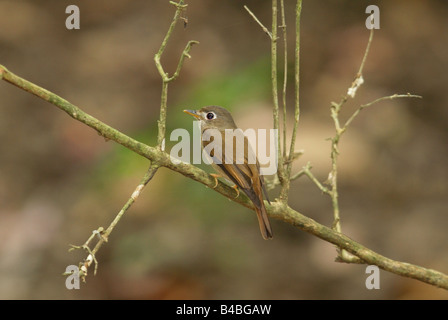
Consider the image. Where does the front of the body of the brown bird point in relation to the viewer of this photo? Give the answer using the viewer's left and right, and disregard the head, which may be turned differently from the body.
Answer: facing to the left of the viewer
